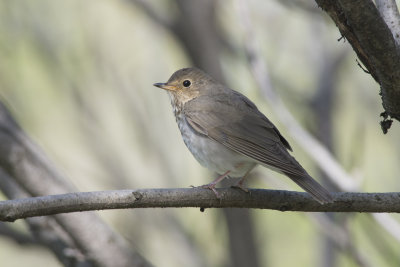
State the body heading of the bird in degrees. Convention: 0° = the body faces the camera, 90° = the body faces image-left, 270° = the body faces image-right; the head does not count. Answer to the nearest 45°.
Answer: approximately 90°

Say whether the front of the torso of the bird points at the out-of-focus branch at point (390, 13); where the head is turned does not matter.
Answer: no

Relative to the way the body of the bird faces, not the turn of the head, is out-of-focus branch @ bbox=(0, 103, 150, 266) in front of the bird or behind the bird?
in front

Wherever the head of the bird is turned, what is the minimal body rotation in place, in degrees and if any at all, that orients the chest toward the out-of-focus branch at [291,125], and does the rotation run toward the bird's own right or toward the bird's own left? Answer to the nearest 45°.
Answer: approximately 135° to the bird's own right

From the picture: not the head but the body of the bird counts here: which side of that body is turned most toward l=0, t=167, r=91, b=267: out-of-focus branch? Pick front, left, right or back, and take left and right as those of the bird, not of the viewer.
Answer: front

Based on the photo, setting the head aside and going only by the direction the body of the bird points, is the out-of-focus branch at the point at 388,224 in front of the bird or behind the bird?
behind

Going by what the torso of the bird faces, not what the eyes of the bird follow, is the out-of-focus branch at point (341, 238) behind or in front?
behind

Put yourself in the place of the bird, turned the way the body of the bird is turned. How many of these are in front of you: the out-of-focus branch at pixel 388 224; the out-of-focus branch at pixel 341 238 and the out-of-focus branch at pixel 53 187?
1

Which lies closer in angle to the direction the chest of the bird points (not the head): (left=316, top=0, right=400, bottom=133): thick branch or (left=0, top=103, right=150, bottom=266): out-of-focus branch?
the out-of-focus branch
